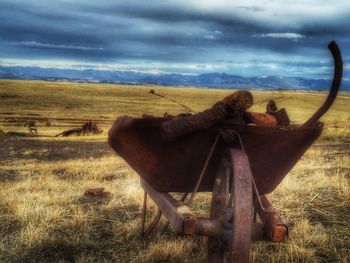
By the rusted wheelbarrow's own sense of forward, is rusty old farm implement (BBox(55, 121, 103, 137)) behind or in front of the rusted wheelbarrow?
behind

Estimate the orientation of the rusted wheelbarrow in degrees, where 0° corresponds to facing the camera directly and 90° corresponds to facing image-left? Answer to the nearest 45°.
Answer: approximately 0°
